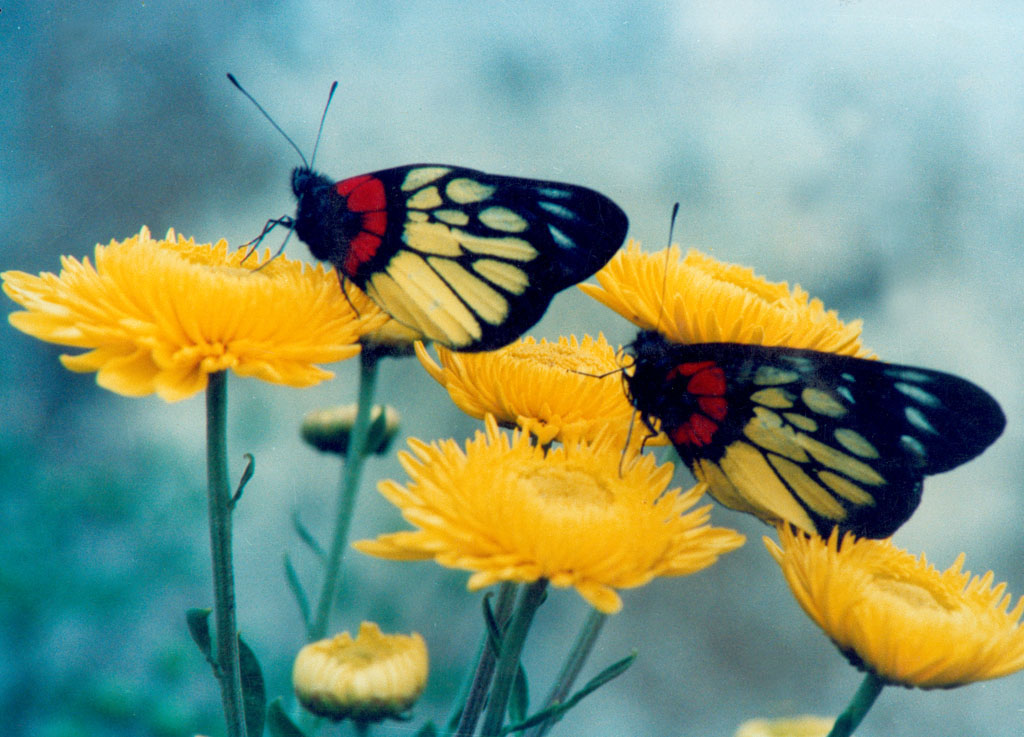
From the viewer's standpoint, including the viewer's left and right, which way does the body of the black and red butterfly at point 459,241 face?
facing to the left of the viewer

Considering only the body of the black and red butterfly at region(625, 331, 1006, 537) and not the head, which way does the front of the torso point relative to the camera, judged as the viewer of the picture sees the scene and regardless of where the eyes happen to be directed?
to the viewer's left

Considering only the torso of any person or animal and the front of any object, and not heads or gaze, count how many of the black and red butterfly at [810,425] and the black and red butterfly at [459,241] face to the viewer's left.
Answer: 2
